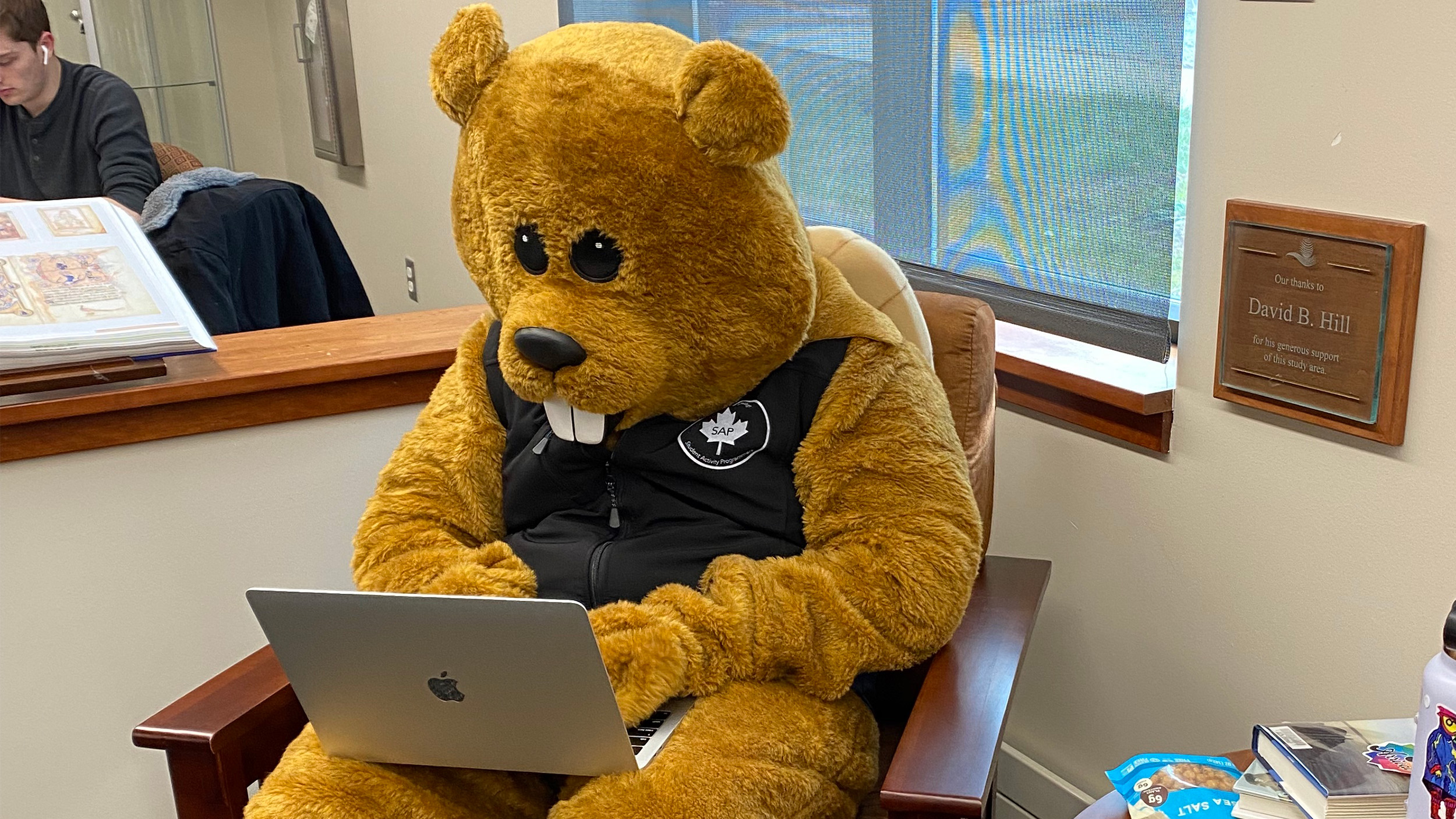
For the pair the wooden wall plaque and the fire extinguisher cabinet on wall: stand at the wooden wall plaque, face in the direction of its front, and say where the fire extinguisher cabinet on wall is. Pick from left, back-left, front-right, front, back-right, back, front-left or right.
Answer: right

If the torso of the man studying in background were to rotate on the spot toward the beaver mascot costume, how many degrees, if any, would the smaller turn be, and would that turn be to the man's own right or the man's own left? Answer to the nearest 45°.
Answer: approximately 45° to the man's own left

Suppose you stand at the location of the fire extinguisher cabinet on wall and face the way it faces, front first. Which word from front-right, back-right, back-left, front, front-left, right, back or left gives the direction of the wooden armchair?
front-left

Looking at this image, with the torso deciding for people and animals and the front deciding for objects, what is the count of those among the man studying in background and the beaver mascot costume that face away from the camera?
0

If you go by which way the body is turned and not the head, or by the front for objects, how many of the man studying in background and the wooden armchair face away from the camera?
0

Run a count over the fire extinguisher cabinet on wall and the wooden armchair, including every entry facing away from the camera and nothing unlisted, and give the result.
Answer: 0
